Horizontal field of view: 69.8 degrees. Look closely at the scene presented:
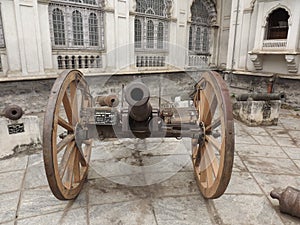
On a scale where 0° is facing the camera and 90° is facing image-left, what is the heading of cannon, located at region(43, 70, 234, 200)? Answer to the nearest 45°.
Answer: approximately 0°

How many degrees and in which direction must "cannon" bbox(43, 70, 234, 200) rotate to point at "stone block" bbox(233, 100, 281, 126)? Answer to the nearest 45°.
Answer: approximately 135° to its left

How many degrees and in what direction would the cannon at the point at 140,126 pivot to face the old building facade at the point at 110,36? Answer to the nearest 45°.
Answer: approximately 180°

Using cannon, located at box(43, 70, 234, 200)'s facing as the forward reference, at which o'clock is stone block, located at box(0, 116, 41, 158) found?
The stone block is roughly at 4 o'clock from the cannon.
